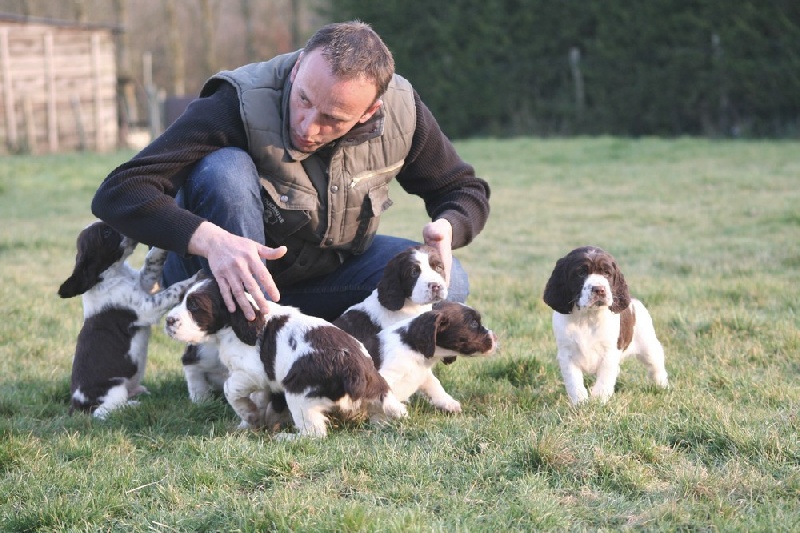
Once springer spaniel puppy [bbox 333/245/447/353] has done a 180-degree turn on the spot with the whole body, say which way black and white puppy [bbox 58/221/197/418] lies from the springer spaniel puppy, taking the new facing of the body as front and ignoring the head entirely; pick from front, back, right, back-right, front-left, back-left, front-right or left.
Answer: front-left

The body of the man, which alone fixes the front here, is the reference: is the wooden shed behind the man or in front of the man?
behind

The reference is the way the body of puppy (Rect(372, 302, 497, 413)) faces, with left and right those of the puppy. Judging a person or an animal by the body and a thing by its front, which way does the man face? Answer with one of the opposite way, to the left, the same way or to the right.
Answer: to the right

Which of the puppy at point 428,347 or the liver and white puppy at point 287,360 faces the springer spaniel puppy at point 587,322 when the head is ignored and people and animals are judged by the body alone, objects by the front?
the puppy

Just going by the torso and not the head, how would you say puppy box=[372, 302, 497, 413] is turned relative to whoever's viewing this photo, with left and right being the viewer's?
facing to the right of the viewer

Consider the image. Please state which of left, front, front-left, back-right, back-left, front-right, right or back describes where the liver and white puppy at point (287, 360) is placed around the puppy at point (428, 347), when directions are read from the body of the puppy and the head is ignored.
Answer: back-right

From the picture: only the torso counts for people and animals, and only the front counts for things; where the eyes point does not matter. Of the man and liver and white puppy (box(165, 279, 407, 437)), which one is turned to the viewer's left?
the liver and white puppy

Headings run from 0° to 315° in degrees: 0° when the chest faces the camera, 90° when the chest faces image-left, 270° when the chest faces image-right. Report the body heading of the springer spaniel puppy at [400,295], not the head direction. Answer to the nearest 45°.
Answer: approximately 315°

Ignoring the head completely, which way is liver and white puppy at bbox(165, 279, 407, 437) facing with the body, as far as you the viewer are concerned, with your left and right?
facing to the left of the viewer
